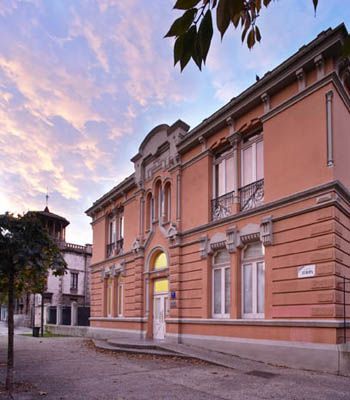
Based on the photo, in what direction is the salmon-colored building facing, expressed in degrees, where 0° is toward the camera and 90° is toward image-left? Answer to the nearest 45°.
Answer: approximately 45°

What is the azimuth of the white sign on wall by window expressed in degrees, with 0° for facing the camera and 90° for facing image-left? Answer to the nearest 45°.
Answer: approximately 45°

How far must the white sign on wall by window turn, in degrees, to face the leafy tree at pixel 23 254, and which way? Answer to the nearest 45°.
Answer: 0° — it already faces it

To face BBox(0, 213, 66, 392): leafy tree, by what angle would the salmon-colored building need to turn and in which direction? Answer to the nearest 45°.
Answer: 0° — it already faces it
